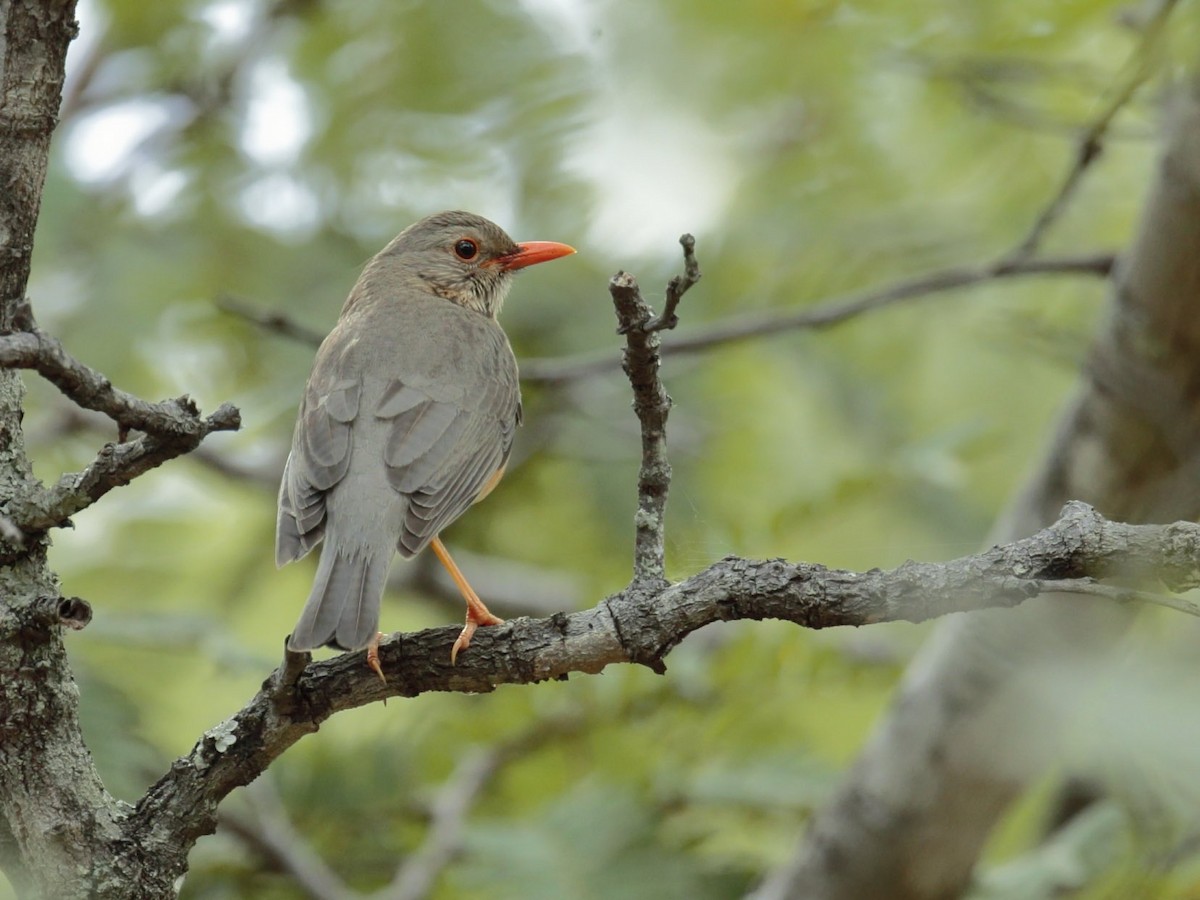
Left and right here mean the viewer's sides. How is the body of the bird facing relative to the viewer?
facing away from the viewer and to the right of the viewer

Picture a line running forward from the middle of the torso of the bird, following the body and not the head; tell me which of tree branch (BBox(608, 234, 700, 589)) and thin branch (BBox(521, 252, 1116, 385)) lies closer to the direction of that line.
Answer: the thin branch

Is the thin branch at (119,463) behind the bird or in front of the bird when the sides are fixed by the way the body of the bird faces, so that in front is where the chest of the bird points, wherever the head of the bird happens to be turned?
behind
